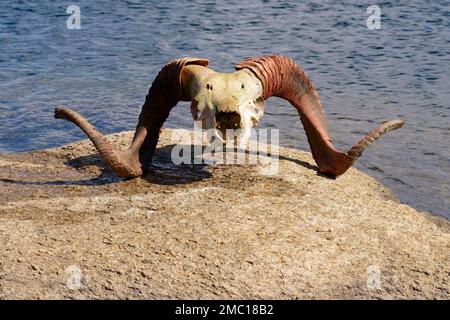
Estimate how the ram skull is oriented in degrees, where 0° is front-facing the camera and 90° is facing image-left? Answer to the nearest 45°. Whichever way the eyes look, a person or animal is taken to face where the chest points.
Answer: approximately 0°
